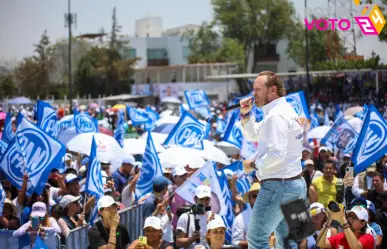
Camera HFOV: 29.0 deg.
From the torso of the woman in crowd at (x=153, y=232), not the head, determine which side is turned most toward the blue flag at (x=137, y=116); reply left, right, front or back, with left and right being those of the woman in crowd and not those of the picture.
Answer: back

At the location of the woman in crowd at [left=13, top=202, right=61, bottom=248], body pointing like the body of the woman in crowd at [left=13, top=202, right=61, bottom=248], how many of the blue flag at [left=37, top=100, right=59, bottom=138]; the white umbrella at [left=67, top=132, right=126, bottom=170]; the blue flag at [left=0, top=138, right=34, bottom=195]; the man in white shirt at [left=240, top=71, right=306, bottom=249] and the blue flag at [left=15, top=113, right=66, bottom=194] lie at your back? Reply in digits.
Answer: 4

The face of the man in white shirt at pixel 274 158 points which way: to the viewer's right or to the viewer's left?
to the viewer's left

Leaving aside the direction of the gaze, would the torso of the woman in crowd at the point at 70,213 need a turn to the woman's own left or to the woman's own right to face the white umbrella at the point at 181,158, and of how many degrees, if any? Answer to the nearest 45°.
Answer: approximately 90° to the woman's own left

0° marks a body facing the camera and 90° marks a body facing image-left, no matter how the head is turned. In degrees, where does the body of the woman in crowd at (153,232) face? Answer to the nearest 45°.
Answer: approximately 0°

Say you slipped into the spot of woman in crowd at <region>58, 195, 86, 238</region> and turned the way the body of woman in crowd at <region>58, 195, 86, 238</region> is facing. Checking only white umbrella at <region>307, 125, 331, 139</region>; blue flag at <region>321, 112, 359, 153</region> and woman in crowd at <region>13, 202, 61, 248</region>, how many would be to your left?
2

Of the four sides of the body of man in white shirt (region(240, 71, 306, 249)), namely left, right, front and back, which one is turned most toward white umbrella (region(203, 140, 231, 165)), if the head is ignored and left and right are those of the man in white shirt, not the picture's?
right

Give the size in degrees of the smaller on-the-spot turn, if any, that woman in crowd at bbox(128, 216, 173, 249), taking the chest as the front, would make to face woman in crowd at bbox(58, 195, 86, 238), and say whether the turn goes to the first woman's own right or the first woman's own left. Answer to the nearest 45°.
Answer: approximately 135° to the first woman's own right
